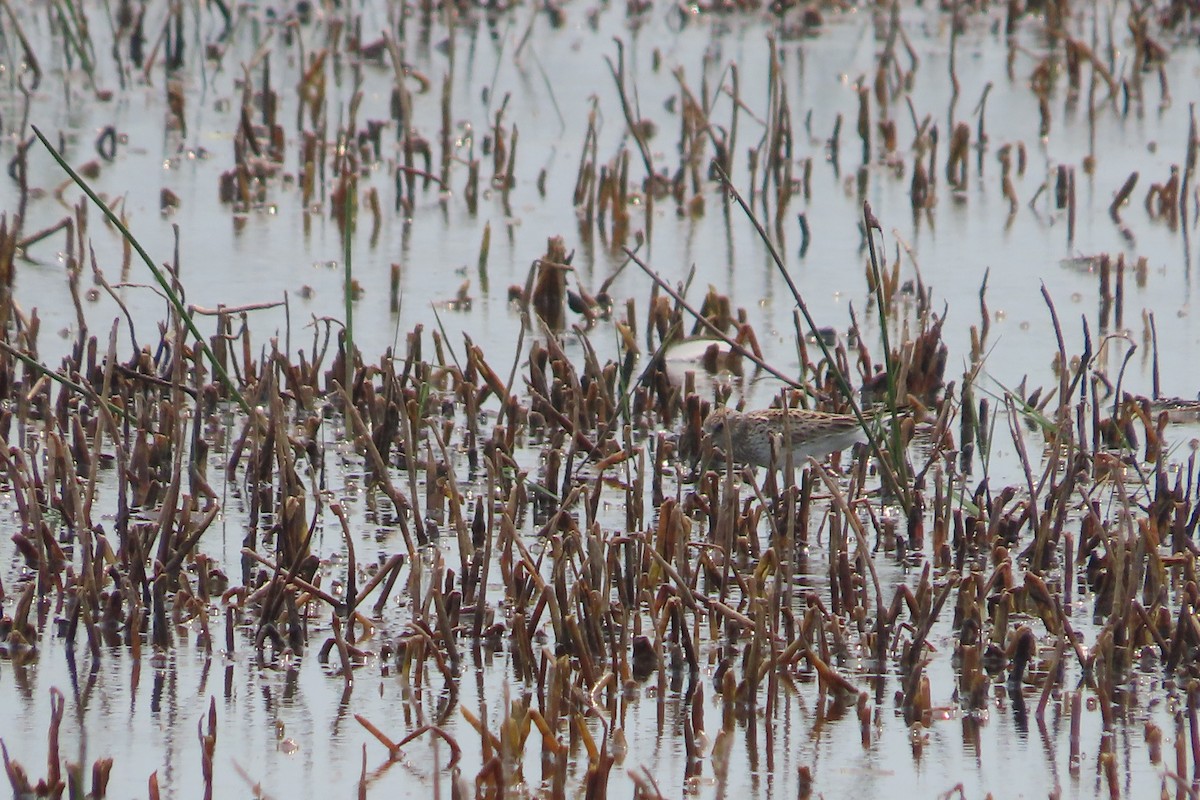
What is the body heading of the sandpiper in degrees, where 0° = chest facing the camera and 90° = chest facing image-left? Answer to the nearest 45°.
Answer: approximately 90°
